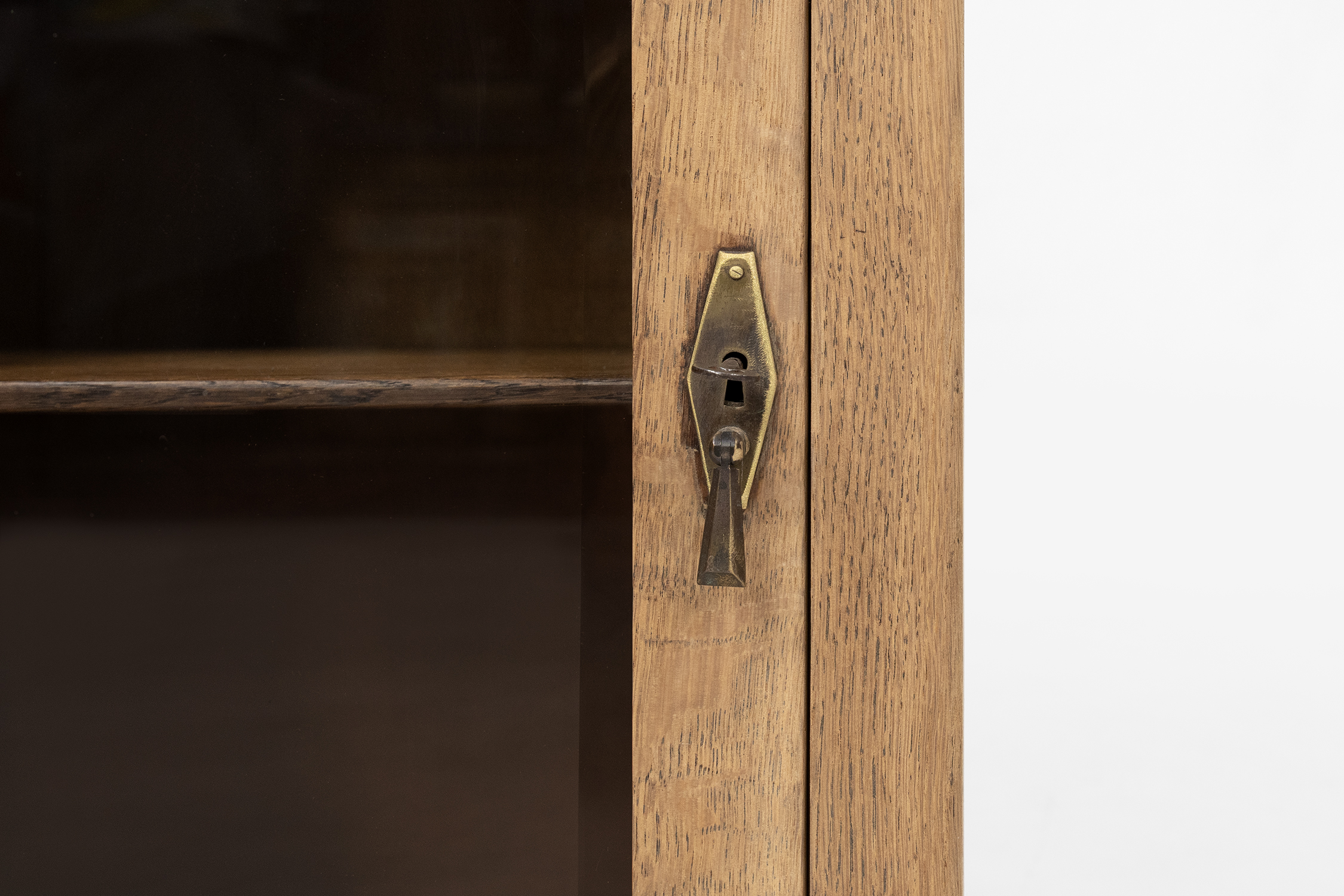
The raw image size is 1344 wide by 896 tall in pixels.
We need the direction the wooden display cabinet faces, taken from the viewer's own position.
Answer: facing the viewer
